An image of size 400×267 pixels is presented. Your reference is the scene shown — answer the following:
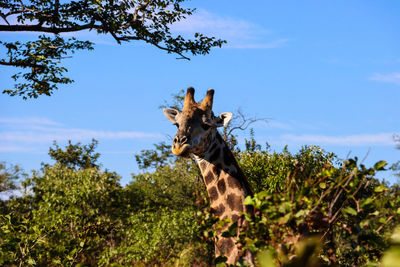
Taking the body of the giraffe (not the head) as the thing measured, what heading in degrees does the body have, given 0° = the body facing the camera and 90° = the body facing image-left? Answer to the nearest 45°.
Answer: approximately 45°
